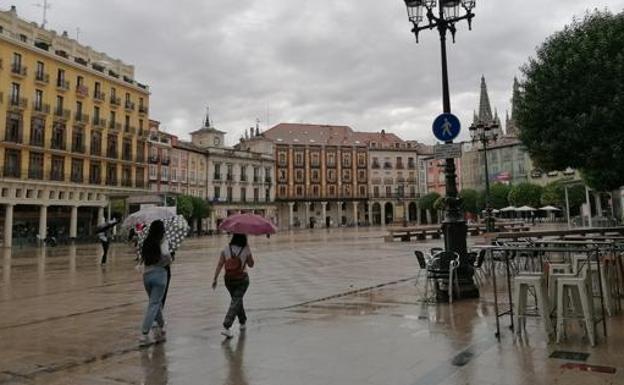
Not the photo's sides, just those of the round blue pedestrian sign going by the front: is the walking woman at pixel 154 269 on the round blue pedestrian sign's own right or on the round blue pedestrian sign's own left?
on the round blue pedestrian sign's own right

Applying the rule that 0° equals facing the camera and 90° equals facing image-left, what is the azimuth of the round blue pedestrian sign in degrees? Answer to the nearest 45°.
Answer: approximately 0°

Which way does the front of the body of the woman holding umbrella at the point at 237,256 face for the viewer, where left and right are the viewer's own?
facing away from the viewer

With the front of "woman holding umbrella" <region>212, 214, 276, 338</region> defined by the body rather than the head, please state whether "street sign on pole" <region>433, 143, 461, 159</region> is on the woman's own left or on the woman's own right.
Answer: on the woman's own right

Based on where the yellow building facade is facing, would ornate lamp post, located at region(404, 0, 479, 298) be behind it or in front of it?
in front

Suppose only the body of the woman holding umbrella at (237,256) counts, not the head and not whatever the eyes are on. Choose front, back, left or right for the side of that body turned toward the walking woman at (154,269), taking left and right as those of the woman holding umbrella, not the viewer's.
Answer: left

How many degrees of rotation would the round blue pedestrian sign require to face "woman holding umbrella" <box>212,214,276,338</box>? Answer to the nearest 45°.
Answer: approximately 45° to its right

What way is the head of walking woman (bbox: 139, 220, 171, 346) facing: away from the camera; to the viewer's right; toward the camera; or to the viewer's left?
away from the camera

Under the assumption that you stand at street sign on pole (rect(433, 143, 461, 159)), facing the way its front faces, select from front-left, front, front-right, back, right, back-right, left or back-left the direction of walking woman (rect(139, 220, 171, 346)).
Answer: front-right

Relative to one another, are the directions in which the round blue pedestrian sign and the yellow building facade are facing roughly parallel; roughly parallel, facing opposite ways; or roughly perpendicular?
roughly perpendicular
